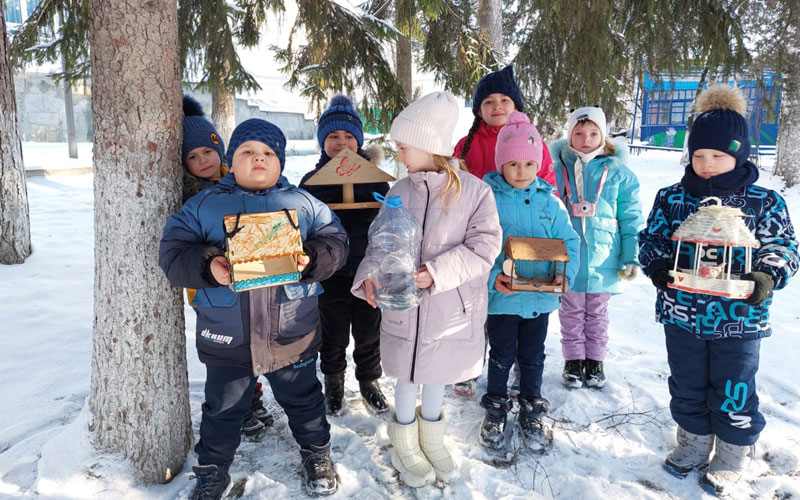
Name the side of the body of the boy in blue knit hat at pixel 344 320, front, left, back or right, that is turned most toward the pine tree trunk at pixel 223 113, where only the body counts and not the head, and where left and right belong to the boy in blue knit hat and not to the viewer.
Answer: back

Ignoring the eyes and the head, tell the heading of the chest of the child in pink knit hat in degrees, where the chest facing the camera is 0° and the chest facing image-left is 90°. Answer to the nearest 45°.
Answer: approximately 0°

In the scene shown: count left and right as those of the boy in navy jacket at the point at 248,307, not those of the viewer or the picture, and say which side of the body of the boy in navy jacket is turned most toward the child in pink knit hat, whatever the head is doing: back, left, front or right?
left

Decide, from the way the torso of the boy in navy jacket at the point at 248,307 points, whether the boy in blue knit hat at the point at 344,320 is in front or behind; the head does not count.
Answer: behind

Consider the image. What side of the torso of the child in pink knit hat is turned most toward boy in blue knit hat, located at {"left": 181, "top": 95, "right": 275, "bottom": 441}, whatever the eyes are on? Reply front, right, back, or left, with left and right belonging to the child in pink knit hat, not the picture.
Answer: right

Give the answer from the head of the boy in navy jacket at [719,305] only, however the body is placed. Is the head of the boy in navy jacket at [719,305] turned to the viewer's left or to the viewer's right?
to the viewer's left

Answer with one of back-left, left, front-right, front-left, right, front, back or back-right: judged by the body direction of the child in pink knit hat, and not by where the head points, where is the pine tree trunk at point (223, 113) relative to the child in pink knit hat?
back-right

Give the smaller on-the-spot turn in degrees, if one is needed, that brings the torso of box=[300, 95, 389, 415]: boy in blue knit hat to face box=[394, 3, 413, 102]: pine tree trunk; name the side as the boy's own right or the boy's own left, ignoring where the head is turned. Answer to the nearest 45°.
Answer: approximately 180°

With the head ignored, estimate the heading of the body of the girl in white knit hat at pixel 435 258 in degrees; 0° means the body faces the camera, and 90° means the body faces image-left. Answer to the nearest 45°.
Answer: approximately 45°

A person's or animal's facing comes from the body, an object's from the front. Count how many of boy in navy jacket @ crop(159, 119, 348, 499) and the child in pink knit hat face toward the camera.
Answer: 2

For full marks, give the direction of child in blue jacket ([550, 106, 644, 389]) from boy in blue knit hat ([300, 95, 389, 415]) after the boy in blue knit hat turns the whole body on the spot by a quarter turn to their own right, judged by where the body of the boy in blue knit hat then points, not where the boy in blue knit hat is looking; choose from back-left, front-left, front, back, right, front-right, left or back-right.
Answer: back

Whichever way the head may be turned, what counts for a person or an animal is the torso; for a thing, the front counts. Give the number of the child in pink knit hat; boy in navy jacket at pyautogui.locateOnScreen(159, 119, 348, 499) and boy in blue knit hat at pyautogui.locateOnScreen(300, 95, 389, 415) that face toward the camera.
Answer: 3
